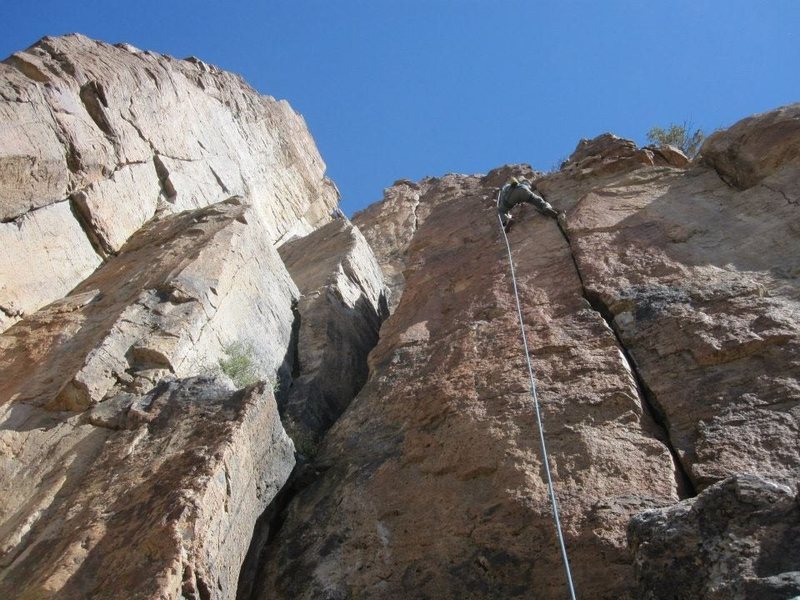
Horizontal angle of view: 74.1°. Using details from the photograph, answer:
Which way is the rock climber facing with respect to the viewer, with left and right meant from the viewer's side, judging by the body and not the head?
facing away from the viewer
